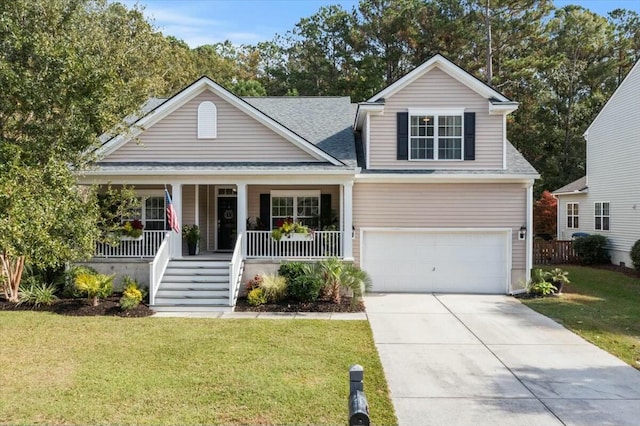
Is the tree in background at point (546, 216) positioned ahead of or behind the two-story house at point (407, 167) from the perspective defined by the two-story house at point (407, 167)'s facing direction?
behind

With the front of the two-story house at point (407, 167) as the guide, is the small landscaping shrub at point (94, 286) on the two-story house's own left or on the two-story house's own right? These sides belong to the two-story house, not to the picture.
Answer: on the two-story house's own right

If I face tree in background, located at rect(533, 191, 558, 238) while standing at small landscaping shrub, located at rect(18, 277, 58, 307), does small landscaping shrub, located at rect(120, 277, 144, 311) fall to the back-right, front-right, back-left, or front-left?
front-right

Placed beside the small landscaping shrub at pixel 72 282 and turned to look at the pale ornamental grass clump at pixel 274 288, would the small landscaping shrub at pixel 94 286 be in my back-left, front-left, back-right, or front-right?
front-right

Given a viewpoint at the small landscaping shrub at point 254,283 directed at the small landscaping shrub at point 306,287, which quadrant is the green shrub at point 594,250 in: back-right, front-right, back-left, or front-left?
front-left

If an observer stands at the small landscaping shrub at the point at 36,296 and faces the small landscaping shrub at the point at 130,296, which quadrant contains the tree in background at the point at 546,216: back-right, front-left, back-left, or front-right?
front-left

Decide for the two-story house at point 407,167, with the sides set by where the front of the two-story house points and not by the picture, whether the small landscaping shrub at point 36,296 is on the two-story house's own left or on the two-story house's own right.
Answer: on the two-story house's own right

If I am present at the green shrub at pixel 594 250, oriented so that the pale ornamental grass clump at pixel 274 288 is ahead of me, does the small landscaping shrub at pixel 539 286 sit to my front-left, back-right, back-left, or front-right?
front-left

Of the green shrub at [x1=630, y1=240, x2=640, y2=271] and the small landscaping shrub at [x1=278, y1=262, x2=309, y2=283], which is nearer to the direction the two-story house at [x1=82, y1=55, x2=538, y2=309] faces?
the small landscaping shrub

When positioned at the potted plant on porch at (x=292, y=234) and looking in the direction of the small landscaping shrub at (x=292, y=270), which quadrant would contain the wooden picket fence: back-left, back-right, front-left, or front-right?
back-left

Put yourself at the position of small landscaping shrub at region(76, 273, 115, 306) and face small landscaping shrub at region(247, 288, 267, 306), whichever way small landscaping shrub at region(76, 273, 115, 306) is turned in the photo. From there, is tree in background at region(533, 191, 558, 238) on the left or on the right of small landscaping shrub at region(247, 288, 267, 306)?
left

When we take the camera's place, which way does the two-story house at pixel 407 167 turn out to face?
facing the viewer
